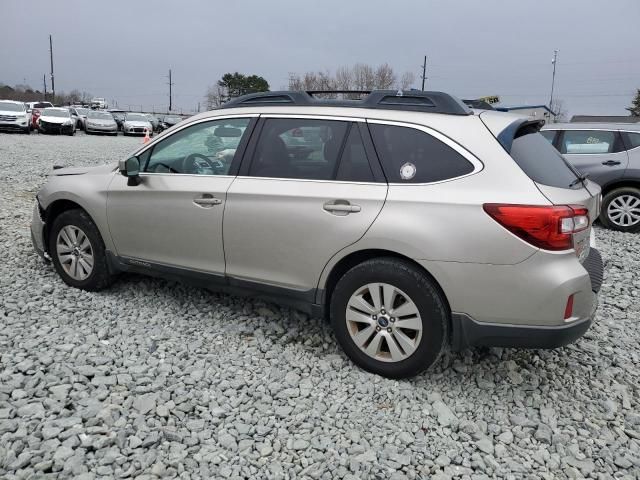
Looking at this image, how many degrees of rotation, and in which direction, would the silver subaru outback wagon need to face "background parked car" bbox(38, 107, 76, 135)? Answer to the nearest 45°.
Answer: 0° — it already faces it

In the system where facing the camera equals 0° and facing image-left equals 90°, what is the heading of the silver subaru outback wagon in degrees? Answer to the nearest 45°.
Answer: approximately 135°

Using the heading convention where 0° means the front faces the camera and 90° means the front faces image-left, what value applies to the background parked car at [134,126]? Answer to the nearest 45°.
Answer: approximately 0°
